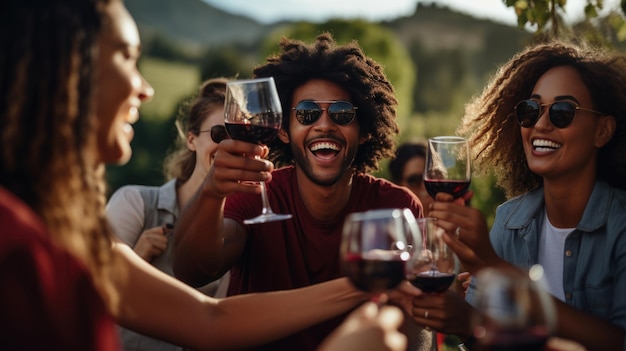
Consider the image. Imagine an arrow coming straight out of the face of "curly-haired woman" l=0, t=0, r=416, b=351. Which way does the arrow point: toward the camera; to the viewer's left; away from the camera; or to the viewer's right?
to the viewer's right

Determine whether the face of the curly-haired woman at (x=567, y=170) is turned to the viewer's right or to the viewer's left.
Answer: to the viewer's left

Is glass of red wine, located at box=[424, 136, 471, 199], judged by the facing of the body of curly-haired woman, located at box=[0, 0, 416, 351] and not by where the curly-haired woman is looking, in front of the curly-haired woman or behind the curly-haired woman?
in front

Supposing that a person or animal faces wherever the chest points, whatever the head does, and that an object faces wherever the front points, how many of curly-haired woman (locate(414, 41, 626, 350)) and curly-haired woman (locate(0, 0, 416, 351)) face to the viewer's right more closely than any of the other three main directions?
1

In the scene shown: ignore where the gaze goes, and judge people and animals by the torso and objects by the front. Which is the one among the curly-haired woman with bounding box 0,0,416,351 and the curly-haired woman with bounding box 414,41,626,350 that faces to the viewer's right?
the curly-haired woman with bounding box 0,0,416,351

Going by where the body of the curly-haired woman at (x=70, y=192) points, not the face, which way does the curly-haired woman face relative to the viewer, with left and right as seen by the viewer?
facing to the right of the viewer

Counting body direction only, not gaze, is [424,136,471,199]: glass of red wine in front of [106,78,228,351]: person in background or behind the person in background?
in front

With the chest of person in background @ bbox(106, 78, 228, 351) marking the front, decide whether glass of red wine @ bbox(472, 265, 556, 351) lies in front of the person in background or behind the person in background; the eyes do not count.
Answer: in front

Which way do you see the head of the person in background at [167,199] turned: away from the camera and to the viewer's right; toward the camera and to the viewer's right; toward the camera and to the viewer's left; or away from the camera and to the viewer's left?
toward the camera and to the viewer's right

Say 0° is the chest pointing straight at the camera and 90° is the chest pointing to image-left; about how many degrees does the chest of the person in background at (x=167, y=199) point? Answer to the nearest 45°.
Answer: approximately 315°

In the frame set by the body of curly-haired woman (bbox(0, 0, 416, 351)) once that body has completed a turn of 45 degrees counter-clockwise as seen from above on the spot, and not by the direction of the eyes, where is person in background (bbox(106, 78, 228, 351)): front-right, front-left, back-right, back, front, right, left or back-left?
front-left

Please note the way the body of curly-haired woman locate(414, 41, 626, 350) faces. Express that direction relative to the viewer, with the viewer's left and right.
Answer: facing the viewer and to the left of the viewer
